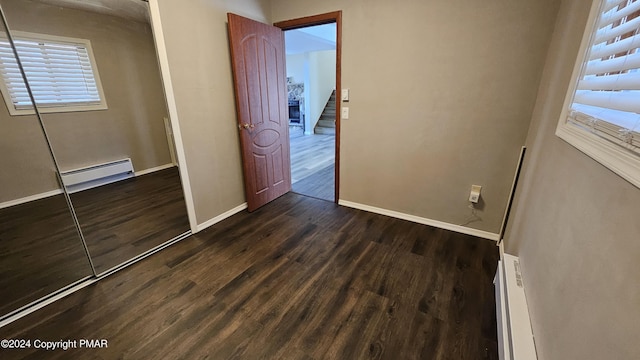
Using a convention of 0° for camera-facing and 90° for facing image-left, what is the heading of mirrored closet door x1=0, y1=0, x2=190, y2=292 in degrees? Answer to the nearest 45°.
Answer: approximately 315°

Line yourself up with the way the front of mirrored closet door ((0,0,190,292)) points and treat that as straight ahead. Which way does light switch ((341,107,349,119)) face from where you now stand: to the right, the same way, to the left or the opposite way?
to the right

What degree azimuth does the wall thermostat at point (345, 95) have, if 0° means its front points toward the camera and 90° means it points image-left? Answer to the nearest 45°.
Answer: approximately 0°

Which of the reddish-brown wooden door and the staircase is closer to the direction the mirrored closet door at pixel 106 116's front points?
the reddish-brown wooden door

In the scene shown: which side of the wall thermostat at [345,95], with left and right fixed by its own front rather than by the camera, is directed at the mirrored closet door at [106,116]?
right

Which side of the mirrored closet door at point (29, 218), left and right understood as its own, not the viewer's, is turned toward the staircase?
left

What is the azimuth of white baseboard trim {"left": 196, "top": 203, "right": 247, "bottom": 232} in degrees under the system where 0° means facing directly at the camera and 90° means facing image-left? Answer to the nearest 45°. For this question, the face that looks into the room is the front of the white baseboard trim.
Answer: approximately 315°

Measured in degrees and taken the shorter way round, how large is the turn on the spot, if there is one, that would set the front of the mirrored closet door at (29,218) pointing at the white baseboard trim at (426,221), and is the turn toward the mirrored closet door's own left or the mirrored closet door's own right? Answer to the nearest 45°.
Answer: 0° — it already faces it

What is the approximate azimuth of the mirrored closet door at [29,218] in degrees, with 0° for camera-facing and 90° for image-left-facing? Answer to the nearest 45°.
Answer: approximately 315°
